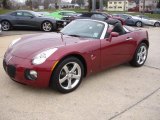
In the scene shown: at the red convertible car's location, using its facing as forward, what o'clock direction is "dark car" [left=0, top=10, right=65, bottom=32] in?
The dark car is roughly at 4 o'clock from the red convertible car.

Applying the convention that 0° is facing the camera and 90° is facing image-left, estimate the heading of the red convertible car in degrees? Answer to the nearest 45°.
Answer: approximately 45°
